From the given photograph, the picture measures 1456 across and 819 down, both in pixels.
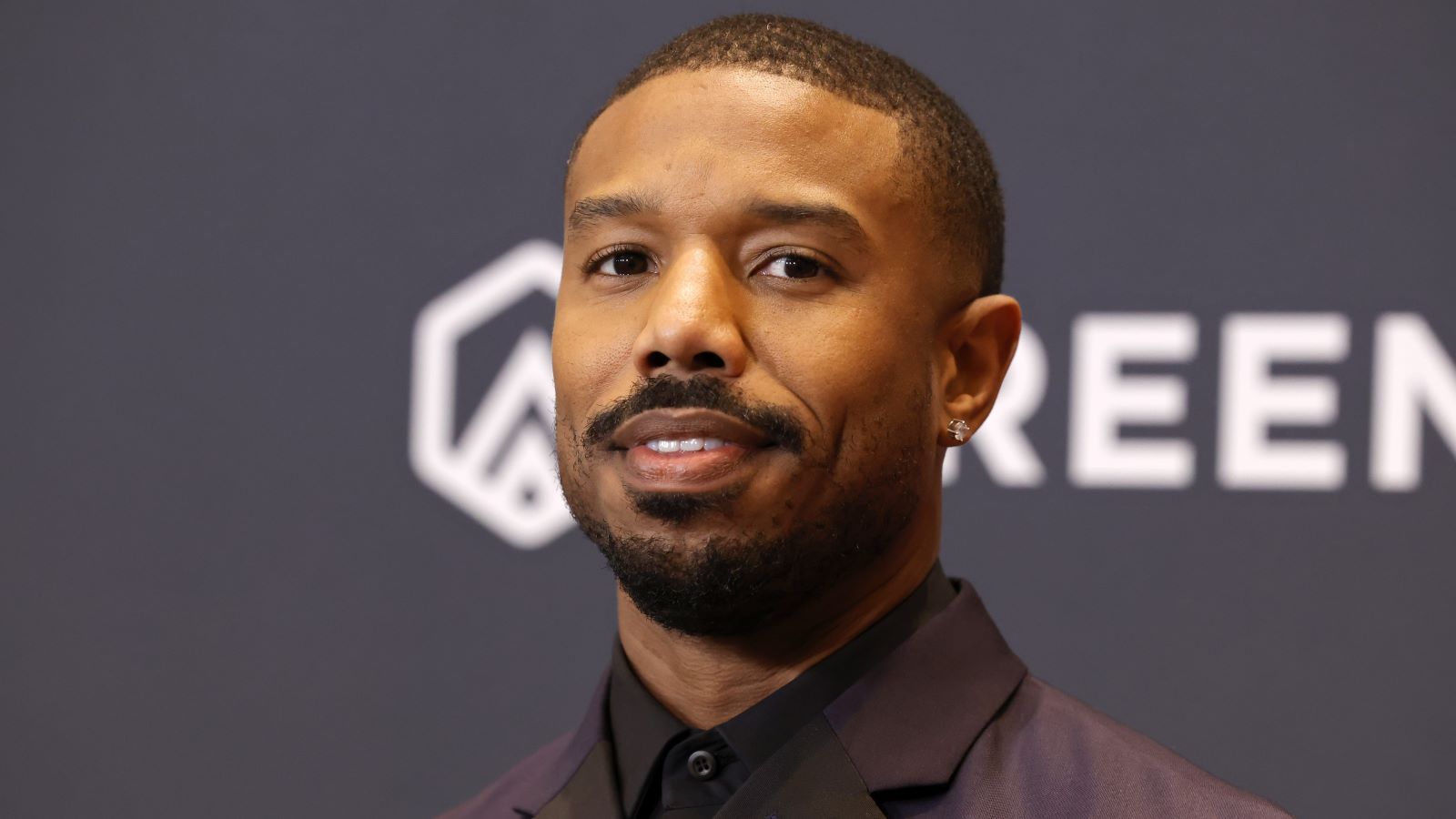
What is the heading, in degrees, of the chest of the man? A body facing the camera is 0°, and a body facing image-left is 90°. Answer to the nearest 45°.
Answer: approximately 45°

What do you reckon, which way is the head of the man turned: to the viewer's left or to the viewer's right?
to the viewer's left
